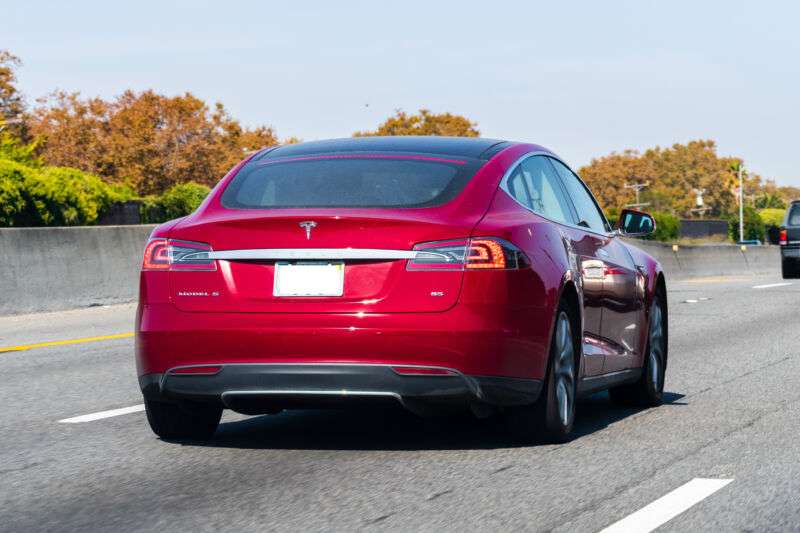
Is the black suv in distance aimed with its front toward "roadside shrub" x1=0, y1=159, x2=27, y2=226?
no

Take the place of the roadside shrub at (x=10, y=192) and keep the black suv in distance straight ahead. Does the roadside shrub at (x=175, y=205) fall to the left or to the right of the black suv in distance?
left

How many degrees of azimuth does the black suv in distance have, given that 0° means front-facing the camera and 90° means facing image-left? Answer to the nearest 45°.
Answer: approximately 180°

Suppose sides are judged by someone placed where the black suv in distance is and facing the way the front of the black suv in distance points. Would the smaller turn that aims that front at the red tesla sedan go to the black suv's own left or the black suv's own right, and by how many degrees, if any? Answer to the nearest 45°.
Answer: approximately 180°

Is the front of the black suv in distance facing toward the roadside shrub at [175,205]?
no

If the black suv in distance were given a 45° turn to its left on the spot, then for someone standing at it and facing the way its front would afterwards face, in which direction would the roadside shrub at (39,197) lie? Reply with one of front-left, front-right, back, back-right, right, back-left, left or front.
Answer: left

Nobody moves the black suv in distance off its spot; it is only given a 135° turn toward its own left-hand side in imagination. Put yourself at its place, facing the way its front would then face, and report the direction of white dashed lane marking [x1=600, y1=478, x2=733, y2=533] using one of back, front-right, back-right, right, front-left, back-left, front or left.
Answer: front-left

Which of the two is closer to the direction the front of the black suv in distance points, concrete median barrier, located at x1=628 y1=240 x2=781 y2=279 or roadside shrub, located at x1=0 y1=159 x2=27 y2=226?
the concrete median barrier
